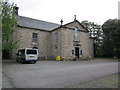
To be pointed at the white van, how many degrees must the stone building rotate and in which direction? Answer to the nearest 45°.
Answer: approximately 45° to its right

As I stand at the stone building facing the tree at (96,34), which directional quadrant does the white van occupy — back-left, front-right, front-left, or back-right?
back-right

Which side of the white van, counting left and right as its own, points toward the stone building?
right

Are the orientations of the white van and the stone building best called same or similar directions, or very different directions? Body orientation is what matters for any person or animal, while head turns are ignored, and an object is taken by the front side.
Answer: very different directions

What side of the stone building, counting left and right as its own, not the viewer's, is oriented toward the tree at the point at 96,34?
left

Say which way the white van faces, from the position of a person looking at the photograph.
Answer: facing away from the viewer and to the left of the viewer

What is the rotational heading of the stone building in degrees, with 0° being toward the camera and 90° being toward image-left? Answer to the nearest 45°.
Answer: approximately 315°
